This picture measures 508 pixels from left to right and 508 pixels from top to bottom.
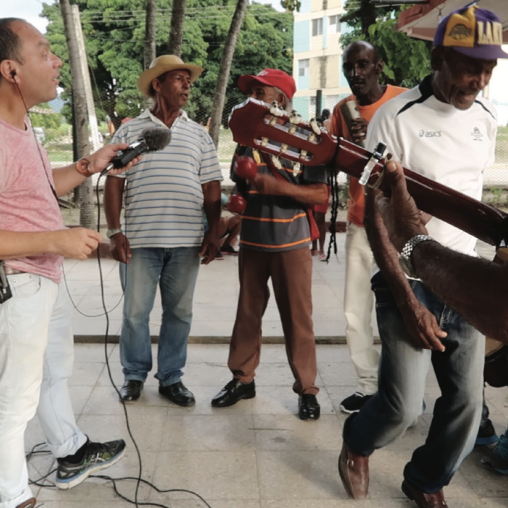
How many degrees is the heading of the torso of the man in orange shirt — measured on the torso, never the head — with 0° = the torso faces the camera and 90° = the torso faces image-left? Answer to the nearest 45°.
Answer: approximately 45°

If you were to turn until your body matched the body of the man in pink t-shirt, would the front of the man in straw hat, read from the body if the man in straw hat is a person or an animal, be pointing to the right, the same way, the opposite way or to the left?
to the right

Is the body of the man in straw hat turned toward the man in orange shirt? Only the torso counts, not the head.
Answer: no

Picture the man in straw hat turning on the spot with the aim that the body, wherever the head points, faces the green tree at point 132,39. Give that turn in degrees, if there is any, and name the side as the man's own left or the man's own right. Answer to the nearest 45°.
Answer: approximately 180°

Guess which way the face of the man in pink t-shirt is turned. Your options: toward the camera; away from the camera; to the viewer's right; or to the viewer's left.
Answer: to the viewer's right

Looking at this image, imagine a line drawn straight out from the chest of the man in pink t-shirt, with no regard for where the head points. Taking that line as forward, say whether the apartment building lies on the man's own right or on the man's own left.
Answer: on the man's own left

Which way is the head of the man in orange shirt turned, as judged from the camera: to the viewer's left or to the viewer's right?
to the viewer's left

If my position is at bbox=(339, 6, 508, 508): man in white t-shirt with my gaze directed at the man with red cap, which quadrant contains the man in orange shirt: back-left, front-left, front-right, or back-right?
front-right

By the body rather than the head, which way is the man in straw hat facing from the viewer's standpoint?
toward the camera

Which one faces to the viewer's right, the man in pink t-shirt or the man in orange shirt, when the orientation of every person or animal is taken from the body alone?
the man in pink t-shirt

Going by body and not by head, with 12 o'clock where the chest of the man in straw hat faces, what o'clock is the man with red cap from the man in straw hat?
The man with red cap is roughly at 10 o'clock from the man in straw hat.

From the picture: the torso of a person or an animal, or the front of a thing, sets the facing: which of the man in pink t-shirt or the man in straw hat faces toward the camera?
the man in straw hat

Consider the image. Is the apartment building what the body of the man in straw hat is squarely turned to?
no

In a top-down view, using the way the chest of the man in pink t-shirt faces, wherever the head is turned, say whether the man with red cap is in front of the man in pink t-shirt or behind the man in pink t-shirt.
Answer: in front

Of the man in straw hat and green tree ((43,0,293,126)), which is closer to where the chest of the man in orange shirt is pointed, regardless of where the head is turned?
the man in straw hat

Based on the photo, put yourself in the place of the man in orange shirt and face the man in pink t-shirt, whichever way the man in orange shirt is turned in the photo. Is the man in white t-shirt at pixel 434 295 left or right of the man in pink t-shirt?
left

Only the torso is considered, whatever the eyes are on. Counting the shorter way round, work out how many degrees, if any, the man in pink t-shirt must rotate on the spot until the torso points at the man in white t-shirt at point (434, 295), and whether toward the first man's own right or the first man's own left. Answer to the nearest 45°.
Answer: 0° — they already face them

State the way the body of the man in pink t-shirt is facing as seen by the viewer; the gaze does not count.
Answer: to the viewer's right
